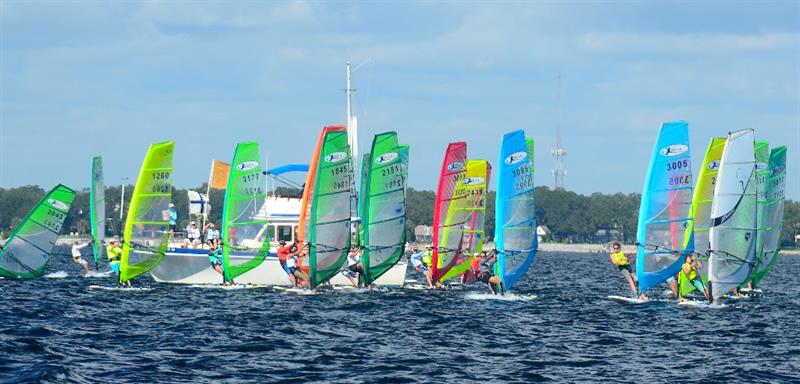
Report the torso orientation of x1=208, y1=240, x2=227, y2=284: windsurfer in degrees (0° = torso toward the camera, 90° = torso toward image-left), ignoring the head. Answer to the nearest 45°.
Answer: approximately 270°

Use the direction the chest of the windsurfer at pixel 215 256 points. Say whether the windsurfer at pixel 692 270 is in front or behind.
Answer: in front

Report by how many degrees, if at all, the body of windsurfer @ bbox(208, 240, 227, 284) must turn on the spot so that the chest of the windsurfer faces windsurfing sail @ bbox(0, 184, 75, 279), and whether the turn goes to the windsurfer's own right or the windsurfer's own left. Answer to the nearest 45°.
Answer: approximately 135° to the windsurfer's own left

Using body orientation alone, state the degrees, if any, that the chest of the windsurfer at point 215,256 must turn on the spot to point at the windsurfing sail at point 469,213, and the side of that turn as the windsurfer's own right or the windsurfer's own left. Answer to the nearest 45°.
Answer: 0° — they already face it

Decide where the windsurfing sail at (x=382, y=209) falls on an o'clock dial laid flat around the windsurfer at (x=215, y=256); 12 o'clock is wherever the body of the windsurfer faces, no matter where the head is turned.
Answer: The windsurfing sail is roughly at 1 o'clock from the windsurfer.

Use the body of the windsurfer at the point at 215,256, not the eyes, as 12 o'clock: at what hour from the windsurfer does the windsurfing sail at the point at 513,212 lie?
The windsurfing sail is roughly at 1 o'clock from the windsurfer.

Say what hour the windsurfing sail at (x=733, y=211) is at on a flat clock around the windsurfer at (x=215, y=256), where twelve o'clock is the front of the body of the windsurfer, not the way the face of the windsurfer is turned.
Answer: The windsurfing sail is roughly at 1 o'clock from the windsurfer.

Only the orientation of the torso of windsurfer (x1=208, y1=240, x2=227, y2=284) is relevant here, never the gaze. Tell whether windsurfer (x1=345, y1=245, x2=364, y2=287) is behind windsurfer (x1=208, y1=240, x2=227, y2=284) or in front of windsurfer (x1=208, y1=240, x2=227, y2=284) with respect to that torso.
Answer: in front

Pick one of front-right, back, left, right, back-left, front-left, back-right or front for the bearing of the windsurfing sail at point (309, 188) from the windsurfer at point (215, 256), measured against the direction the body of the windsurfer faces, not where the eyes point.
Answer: front-right
